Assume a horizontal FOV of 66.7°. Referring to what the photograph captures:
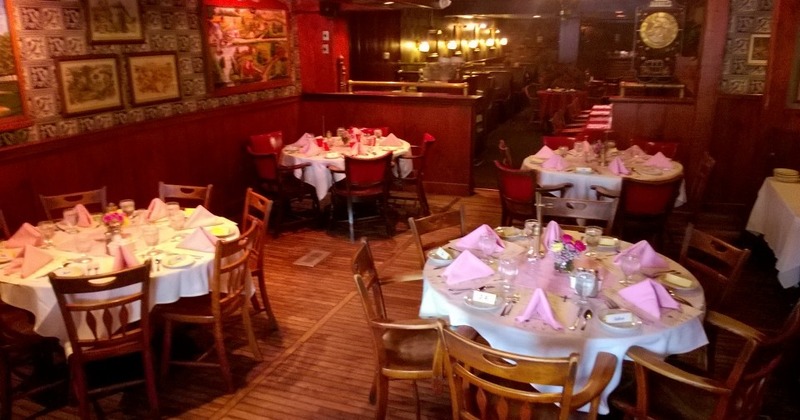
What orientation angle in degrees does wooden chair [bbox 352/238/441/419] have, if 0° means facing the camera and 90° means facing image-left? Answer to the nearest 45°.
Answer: approximately 270°

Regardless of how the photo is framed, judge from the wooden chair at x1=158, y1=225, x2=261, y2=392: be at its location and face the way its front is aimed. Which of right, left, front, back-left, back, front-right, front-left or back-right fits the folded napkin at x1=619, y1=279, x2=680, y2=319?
back

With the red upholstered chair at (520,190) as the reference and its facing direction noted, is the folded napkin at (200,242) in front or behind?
behind

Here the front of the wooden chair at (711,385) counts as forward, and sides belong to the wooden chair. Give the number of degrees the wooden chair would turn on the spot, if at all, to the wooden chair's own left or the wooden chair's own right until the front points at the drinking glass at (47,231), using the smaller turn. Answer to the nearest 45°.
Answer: approximately 45° to the wooden chair's own left

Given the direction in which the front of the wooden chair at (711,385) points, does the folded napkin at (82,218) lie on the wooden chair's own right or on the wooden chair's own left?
on the wooden chair's own left

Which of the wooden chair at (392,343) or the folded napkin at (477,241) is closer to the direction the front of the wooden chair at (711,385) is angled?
the folded napkin

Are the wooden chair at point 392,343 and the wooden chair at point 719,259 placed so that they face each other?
yes

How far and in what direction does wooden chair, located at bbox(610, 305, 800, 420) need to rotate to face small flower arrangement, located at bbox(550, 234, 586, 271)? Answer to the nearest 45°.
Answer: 0° — it already faces it

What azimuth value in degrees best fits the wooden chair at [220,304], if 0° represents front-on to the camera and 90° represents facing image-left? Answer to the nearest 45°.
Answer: approximately 135°

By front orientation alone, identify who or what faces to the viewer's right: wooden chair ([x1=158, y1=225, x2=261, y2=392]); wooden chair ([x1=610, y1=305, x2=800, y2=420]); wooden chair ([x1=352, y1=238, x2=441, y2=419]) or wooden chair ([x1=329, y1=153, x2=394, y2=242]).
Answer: wooden chair ([x1=352, y1=238, x2=441, y2=419])

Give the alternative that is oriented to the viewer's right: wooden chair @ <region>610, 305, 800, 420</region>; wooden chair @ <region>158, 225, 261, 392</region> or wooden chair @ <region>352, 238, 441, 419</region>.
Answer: wooden chair @ <region>352, 238, 441, 419</region>

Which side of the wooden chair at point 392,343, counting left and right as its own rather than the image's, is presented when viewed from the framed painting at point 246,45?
left

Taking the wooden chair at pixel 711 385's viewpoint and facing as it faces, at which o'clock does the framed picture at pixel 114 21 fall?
The framed picture is roughly at 11 o'clock from the wooden chair.

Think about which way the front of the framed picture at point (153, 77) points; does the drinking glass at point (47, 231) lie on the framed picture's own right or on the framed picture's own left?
on the framed picture's own right

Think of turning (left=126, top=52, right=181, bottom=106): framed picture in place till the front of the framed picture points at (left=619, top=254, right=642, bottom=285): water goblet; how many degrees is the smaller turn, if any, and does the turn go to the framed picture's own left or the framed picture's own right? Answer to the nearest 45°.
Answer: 0° — it already faces it

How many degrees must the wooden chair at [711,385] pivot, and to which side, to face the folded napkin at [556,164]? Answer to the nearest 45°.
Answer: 0° — it already faces it
